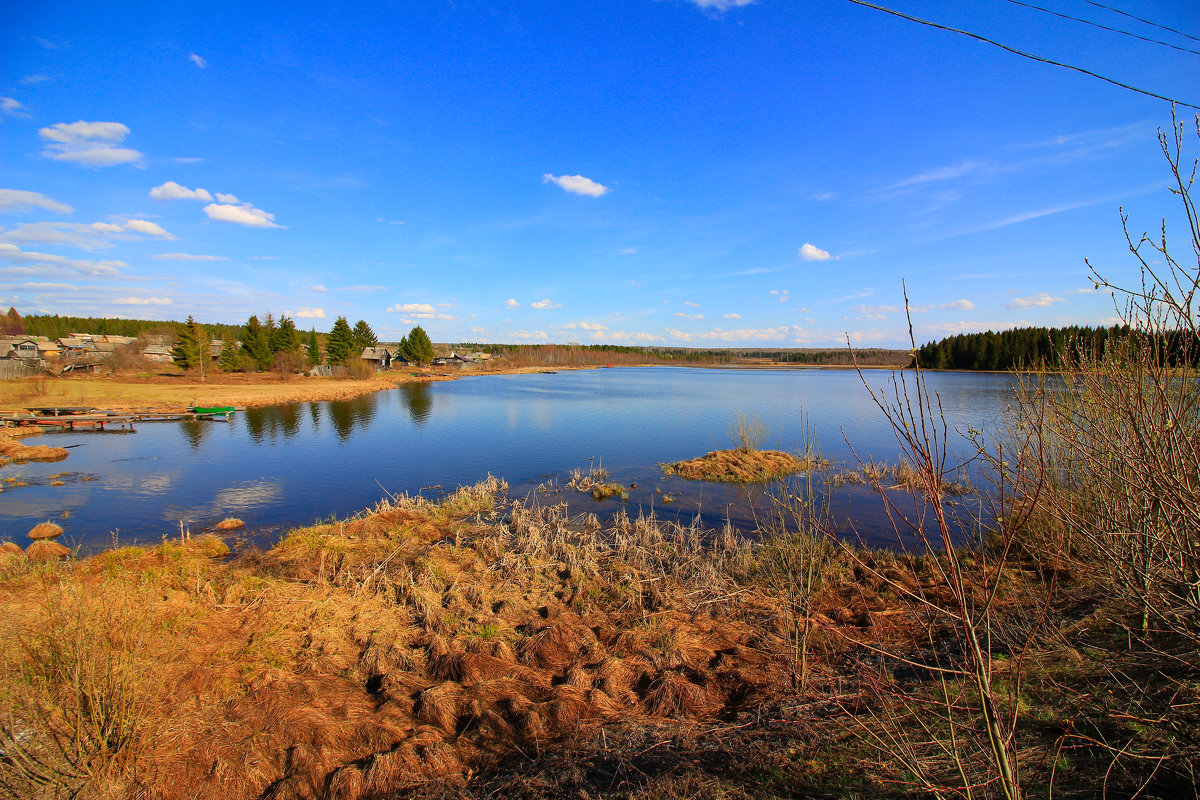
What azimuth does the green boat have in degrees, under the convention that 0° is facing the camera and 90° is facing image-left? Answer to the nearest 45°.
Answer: approximately 270°

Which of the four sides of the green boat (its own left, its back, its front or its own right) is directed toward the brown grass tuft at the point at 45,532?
right

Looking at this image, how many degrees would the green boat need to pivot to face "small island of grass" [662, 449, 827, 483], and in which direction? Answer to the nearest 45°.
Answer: approximately 45° to its right
